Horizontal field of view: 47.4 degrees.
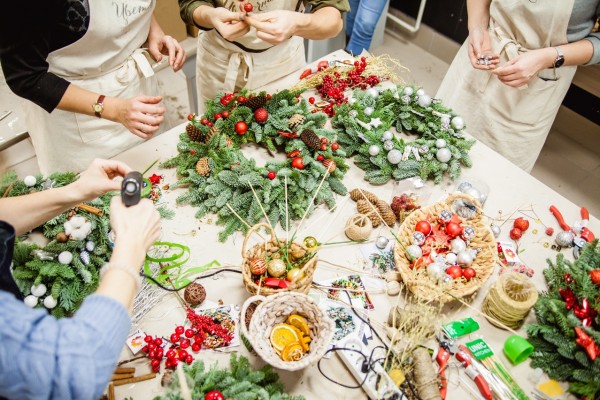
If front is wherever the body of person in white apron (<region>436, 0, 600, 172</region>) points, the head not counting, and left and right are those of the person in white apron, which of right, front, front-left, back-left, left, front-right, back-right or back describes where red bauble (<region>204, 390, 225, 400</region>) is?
front-left

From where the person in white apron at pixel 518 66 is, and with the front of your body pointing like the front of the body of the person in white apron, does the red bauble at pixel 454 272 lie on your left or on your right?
on your left

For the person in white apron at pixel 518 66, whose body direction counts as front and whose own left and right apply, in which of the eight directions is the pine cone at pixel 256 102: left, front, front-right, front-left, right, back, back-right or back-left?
front

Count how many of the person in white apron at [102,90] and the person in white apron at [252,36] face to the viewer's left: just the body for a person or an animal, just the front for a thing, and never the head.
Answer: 0

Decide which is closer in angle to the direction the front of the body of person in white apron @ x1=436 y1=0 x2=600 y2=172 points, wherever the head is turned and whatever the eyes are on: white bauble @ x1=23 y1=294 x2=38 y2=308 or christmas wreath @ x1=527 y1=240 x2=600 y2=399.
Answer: the white bauble

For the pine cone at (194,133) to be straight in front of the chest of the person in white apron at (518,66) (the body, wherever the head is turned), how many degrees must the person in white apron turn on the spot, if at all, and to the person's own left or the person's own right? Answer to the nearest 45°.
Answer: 0° — they already face it

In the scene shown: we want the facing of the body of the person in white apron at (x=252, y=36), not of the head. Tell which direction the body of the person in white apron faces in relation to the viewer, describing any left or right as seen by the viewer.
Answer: facing the viewer

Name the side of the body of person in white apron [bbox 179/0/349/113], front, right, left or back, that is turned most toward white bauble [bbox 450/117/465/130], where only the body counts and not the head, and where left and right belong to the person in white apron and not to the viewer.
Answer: left

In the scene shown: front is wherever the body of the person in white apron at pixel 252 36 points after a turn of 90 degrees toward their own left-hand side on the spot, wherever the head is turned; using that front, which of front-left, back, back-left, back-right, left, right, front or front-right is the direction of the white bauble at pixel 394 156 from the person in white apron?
front-right

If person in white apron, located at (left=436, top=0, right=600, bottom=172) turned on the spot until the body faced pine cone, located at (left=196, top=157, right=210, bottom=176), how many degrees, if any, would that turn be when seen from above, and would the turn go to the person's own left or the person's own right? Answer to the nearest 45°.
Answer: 0° — they already face it

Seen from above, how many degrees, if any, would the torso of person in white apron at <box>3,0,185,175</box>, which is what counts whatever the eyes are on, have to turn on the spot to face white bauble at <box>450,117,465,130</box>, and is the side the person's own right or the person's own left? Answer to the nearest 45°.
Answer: approximately 45° to the person's own left

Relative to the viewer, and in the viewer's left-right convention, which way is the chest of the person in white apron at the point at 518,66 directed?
facing the viewer and to the left of the viewer

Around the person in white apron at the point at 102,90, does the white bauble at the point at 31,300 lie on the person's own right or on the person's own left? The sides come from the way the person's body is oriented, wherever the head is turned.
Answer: on the person's own right

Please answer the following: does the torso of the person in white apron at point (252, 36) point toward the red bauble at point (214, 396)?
yes

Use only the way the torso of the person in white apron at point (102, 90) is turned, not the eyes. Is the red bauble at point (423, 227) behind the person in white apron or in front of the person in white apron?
in front

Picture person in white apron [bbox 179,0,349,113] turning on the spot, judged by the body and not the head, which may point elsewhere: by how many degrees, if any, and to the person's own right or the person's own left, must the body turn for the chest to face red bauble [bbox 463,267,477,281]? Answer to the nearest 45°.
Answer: approximately 45° to the person's own left
